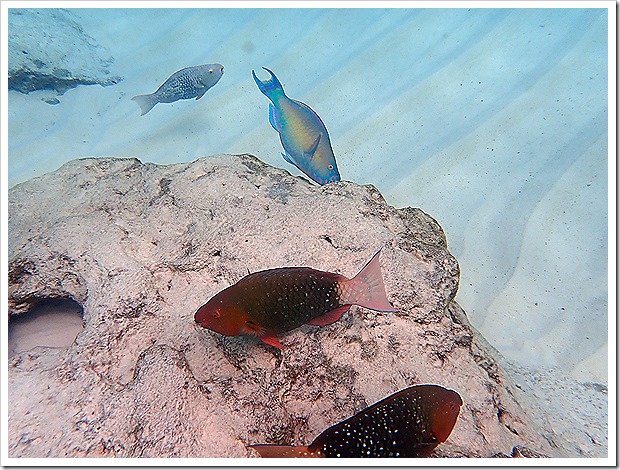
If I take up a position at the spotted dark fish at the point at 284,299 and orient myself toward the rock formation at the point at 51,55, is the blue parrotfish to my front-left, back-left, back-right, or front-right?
front-right

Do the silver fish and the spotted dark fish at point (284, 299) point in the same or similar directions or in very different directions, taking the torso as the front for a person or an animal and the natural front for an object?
very different directions

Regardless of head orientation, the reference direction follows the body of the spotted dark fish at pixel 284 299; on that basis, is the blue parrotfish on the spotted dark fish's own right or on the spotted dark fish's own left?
on the spotted dark fish's own right

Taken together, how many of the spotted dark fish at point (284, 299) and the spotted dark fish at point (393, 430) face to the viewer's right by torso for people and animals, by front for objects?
1

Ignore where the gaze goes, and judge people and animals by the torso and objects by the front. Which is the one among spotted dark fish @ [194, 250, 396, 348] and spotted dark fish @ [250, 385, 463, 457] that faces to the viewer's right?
spotted dark fish @ [250, 385, 463, 457]

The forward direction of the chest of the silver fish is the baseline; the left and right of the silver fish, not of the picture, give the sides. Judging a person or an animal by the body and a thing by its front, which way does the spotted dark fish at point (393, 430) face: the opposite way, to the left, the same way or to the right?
the same way

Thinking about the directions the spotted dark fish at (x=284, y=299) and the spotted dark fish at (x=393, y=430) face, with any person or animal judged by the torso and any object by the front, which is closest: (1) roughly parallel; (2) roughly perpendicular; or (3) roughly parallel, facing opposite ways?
roughly parallel, facing opposite ways

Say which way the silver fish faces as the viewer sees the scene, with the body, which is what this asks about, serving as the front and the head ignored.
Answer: to the viewer's right

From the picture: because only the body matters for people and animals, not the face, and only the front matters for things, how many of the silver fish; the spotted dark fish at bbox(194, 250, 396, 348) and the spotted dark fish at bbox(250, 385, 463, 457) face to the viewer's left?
1

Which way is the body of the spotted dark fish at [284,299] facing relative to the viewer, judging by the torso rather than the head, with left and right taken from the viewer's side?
facing to the left of the viewer

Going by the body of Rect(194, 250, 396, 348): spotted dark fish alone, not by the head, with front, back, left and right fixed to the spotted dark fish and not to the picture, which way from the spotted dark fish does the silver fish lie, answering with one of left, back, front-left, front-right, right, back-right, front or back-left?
right

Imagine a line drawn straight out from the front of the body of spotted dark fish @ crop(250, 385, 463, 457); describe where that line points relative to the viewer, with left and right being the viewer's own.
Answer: facing to the right of the viewer

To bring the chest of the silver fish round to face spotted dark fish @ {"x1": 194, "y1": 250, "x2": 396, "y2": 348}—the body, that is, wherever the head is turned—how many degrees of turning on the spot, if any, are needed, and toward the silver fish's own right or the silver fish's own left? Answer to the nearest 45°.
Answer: approximately 90° to the silver fish's own right
